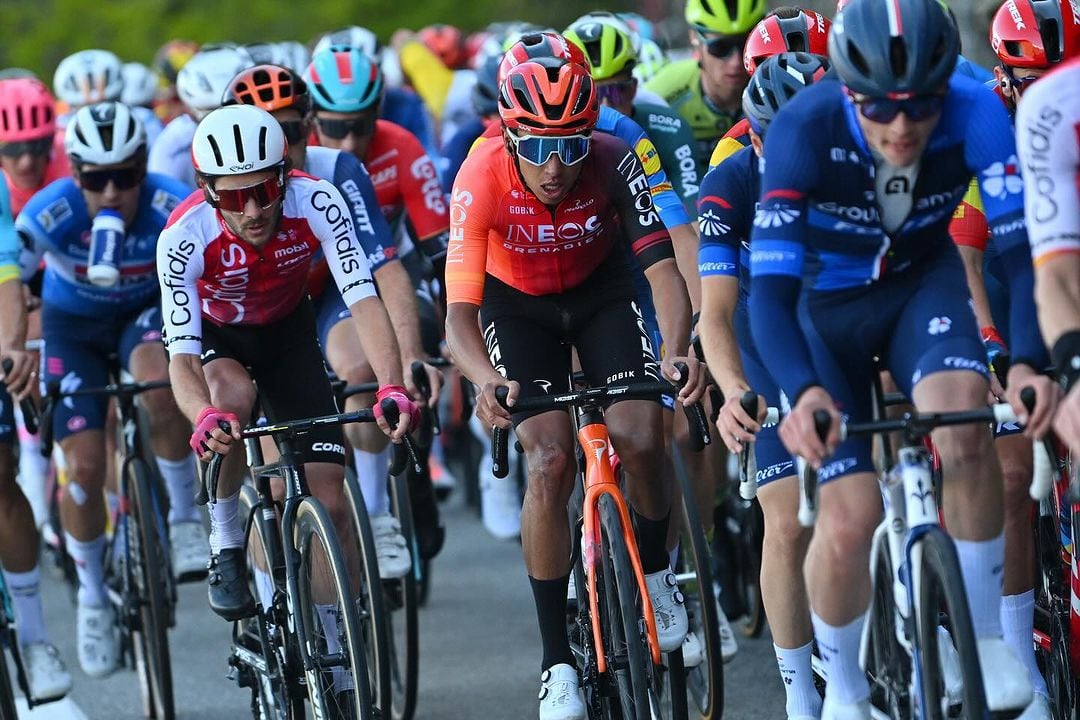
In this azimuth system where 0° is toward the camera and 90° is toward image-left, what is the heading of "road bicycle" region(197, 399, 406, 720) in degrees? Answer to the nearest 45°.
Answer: approximately 315°

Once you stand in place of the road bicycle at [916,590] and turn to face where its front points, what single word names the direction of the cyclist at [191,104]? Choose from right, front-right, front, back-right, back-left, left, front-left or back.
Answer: back-right

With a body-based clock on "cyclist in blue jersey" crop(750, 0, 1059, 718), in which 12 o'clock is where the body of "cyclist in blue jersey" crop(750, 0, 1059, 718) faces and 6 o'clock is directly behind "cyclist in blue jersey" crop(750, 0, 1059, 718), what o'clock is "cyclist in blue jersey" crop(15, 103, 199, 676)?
"cyclist in blue jersey" crop(15, 103, 199, 676) is roughly at 4 o'clock from "cyclist in blue jersey" crop(750, 0, 1059, 718).

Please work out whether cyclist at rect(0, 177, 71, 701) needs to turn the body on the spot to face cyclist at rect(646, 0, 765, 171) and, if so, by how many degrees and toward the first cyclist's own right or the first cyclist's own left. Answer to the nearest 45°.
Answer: approximately 90° to the first cyclist's own left

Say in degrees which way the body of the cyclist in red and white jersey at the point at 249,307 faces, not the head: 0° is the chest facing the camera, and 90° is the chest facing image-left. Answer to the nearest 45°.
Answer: approximately 0°

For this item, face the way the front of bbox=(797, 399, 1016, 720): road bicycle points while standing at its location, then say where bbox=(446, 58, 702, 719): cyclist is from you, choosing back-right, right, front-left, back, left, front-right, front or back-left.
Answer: back-right
